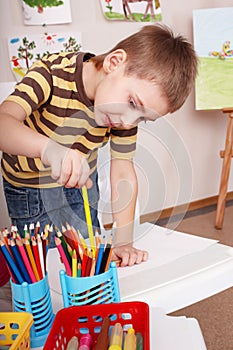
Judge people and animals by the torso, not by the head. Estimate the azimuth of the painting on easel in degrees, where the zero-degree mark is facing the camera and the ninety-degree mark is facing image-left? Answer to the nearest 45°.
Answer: approximately 0°

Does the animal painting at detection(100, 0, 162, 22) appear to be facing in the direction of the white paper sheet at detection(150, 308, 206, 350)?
yes

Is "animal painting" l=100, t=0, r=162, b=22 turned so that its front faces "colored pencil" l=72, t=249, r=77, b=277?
yes

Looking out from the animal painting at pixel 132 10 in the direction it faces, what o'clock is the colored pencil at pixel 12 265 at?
The colored pencil is roughly at 12 o'clock from the animal painting.

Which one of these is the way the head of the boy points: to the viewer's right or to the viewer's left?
to the viewer's right
